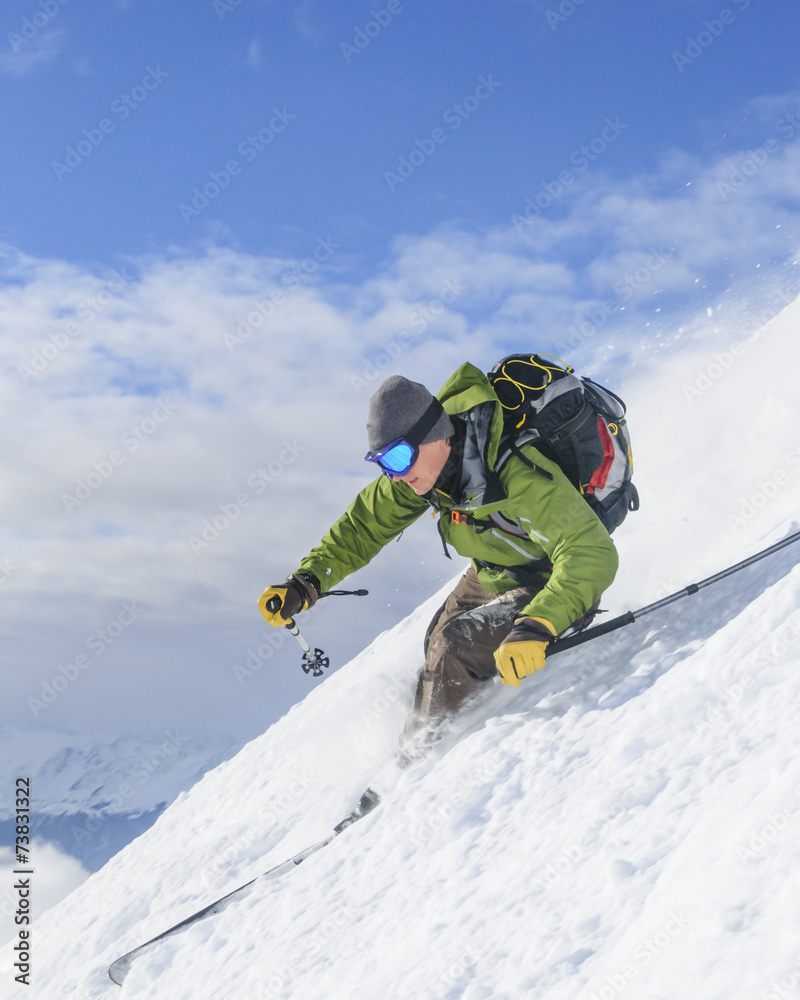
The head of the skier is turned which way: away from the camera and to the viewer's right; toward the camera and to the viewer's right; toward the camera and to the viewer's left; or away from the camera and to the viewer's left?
toward the camera and to the viewer's left

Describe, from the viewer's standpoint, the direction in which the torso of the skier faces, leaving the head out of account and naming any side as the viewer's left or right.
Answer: facing the viewer and to the left of the viewer
